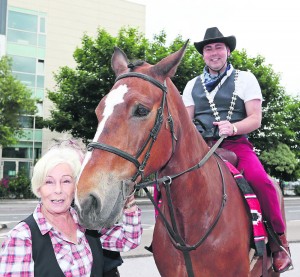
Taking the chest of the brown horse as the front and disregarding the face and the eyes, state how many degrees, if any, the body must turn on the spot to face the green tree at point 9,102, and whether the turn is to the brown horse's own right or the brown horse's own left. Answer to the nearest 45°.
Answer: approximately 90° to the brown horse's own right

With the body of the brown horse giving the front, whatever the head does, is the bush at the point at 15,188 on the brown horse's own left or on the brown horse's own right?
on the brown horse's own right

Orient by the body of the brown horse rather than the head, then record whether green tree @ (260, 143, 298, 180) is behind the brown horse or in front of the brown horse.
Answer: behind

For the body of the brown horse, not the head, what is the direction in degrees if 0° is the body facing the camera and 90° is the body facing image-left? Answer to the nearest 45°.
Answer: approximately 45°
